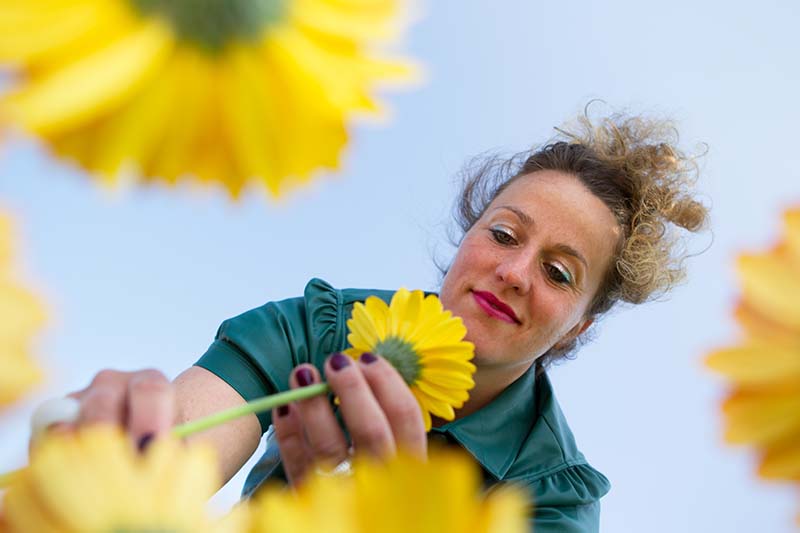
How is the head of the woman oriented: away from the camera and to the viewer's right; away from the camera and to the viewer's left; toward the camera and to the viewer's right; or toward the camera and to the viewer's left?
toward the camera and to the viewer's left

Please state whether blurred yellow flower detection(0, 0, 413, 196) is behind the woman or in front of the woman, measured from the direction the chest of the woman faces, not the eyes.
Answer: in front

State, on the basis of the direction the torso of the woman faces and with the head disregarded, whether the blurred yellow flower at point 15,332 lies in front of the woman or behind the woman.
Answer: in front

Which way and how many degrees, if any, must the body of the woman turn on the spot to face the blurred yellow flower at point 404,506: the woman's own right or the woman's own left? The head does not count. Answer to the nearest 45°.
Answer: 0° — they already face it

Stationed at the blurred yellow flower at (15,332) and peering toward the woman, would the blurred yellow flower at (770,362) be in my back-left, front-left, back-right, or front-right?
front-right

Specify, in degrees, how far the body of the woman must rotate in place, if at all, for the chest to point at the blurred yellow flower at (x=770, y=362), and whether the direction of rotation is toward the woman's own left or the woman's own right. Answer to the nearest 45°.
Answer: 0° — they already face it

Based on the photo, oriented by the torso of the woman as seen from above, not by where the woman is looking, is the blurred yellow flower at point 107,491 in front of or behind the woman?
in front

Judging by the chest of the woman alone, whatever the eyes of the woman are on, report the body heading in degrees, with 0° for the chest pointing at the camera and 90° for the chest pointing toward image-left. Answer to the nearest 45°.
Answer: approximately 0°
